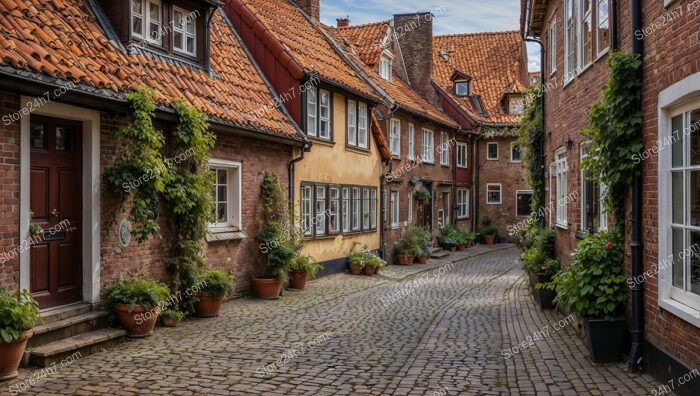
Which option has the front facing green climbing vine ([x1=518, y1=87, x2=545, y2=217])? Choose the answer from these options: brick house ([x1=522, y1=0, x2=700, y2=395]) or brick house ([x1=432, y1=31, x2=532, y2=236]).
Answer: brick house ([x1=432, y1=31, x2=532, y2=236])

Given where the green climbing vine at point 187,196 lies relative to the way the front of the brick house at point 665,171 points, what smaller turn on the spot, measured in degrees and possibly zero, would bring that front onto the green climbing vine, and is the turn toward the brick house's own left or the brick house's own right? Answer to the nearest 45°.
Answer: approximately 45° to the brick house's own right

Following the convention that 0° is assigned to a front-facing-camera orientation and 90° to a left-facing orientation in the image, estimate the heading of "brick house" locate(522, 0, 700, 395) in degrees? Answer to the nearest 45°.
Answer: approximately 45°

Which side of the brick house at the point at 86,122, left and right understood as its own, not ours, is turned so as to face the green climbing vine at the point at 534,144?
left

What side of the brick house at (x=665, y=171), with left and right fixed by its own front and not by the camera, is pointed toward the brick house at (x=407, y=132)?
right

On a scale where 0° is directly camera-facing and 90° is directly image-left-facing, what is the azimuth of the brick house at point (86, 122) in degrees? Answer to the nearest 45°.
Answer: approximately 315°

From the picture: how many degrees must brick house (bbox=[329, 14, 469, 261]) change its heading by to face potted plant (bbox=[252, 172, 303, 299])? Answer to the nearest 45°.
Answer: approximately 45° to its right

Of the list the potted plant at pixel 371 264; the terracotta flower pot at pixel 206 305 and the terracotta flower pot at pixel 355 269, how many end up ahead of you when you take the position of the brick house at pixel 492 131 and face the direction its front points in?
3

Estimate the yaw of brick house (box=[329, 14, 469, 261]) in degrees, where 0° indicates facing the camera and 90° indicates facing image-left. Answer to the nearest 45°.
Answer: approximately 315°
